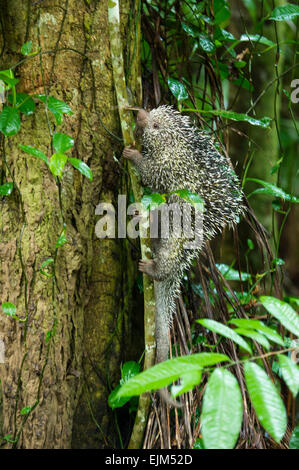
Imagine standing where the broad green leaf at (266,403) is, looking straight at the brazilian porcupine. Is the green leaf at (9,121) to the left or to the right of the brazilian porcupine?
left

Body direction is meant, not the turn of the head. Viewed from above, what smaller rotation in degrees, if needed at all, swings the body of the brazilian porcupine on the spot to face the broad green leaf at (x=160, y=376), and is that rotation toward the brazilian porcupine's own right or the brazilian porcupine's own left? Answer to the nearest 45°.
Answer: approximately 90° to the brazilian porcupine's own left

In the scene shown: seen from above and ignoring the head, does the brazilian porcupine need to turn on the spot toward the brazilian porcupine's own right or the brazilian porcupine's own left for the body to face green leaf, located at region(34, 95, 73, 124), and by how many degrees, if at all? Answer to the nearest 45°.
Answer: approximately 45° to the brazilian porcupine's own left

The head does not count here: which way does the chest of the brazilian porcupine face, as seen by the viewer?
to the viewer's left

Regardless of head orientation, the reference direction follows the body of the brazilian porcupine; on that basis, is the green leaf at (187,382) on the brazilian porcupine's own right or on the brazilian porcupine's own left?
on the brazilian porcupine's own left
